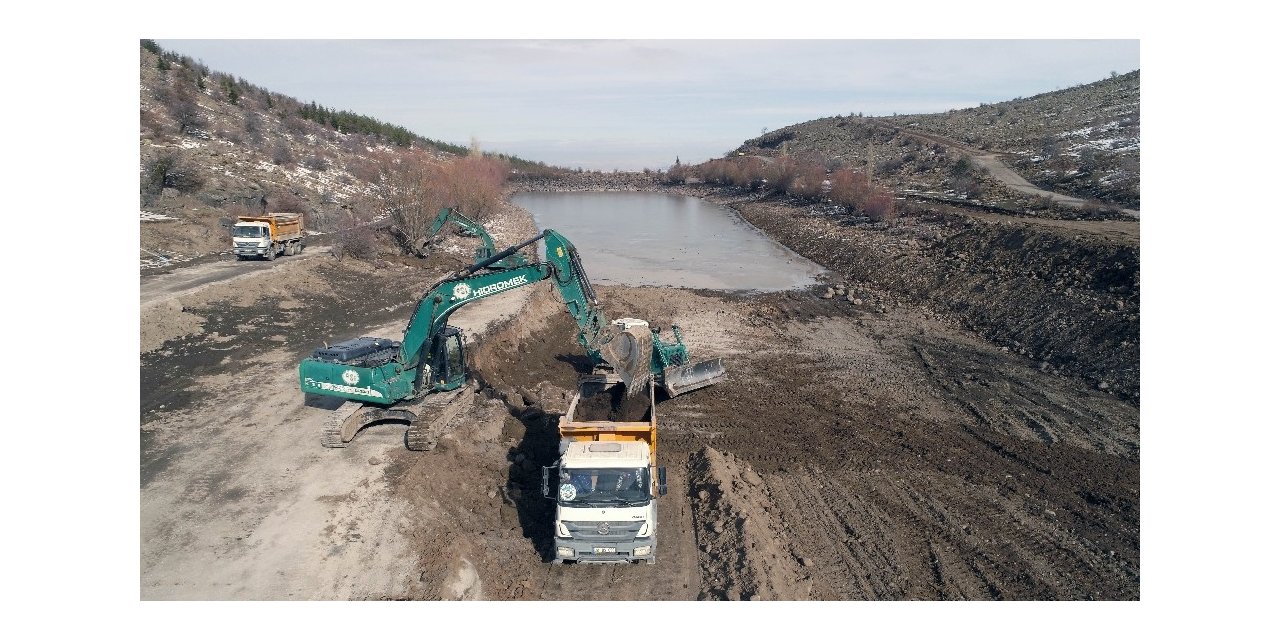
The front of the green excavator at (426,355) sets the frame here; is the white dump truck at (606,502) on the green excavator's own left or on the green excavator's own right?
on the green excavator's own right

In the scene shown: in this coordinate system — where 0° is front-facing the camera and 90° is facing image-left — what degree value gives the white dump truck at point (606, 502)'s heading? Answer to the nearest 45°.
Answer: approximately 0°

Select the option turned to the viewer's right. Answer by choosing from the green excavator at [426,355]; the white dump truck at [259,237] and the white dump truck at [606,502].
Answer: the green excavator

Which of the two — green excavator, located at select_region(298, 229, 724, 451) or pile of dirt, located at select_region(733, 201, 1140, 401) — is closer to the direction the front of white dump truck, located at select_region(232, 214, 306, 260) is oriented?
the green excavator

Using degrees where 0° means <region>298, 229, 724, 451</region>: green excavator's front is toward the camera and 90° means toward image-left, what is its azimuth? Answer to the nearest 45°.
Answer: approximately 270°

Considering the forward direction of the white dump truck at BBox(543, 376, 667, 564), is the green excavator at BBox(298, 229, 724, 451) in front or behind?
behind

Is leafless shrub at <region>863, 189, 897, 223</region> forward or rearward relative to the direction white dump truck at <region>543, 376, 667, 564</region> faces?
rearward

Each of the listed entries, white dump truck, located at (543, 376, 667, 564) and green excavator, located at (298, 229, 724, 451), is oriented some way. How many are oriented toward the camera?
1

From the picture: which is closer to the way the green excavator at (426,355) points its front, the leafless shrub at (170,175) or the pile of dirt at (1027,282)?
the pile of dirt

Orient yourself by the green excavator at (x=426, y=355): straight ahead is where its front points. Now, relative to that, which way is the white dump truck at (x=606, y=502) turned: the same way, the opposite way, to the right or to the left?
to the right

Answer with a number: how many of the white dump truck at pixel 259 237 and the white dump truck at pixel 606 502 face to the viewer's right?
0
